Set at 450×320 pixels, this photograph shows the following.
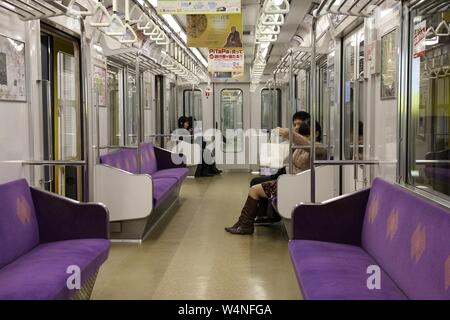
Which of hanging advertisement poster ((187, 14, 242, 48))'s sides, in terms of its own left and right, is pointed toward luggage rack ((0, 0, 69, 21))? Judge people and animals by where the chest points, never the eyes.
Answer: front

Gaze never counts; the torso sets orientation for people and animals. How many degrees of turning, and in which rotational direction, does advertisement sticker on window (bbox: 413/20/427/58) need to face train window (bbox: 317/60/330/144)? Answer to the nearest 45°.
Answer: approximately 135° to its right

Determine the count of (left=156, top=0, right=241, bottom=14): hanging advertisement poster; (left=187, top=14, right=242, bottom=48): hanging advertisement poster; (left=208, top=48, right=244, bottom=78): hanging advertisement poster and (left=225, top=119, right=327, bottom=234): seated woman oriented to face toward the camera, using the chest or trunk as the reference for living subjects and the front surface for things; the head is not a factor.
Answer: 3

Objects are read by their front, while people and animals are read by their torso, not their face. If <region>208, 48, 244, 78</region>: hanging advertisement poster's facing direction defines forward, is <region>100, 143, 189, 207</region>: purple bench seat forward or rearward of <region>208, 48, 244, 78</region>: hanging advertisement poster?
forward

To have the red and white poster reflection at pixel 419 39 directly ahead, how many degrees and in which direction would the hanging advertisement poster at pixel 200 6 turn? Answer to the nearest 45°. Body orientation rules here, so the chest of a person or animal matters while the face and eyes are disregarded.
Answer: approximately 45° to its left

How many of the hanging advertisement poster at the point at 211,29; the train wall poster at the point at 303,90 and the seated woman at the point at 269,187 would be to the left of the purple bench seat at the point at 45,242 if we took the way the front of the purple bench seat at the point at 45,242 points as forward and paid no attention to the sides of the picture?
3

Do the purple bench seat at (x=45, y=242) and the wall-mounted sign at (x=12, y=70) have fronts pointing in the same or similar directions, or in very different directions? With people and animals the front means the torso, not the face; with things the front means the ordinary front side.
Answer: same or similar directions

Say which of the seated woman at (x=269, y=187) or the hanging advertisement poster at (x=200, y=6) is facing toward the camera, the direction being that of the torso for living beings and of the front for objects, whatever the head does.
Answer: the hanging advertisement poster

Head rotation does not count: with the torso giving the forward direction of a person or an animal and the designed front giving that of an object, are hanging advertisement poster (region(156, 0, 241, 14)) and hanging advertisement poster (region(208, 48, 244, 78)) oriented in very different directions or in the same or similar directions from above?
same or similar directions

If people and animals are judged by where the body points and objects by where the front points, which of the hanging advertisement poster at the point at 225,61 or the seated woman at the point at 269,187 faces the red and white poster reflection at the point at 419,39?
the hanging advertisement poster at the point at 225,61

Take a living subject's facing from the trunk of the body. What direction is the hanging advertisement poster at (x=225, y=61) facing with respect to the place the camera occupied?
facing the viewer

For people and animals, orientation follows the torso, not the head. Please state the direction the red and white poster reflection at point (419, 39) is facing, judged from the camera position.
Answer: facing the viewer and to the left of the viewer

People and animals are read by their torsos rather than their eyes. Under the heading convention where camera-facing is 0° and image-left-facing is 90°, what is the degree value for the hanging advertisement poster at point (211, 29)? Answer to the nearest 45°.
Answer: approximately 0°

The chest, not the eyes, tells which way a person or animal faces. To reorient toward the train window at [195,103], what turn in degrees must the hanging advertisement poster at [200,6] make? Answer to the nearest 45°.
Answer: approximately 180°

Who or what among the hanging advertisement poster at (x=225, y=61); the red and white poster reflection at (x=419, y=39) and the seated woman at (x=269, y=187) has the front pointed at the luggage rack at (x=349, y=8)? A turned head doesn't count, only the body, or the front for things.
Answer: the hanging advertisement poster at (x=225, y=61)

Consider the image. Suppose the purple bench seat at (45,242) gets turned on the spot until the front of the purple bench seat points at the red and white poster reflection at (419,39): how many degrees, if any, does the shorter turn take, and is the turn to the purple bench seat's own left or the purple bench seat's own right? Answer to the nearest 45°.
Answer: approximately 45° to the purple bench seat's own left
